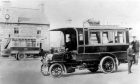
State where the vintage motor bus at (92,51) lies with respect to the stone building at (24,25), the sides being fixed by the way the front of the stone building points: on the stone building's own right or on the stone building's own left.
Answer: on the stone building's own left

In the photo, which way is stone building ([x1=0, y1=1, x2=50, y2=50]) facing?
toward the camera

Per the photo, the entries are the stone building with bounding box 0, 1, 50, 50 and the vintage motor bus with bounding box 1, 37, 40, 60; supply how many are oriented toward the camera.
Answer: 1

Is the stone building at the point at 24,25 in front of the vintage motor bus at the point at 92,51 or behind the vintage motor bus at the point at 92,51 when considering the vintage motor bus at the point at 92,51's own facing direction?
in front
